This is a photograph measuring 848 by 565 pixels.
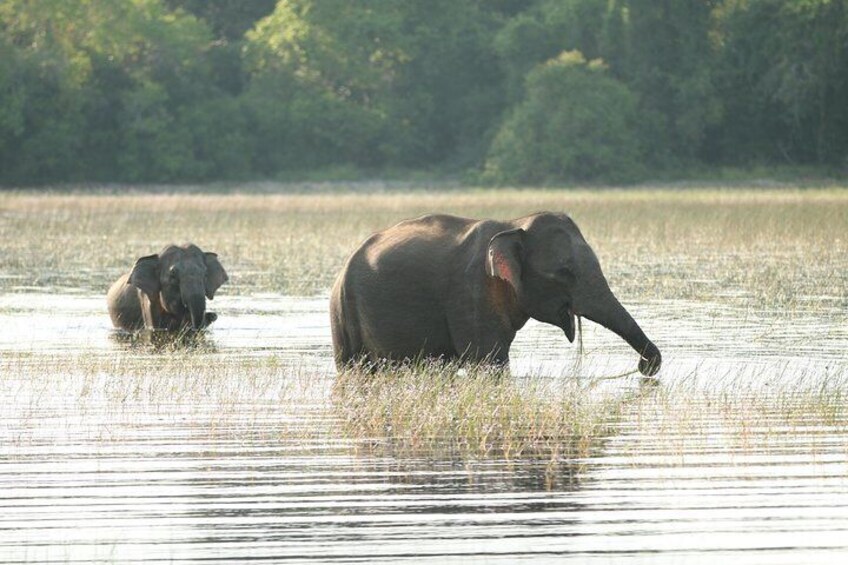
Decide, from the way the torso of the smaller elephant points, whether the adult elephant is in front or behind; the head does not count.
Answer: in front

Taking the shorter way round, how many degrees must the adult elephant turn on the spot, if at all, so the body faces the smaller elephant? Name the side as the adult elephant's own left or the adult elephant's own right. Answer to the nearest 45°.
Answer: approximately 135° to the adult elephant's own left

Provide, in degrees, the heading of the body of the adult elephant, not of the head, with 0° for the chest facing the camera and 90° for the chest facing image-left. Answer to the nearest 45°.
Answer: approximately 270°

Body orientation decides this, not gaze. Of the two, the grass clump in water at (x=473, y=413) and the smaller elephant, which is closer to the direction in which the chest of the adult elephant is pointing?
the grass clump in water

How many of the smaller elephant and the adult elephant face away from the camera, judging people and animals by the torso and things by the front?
0
